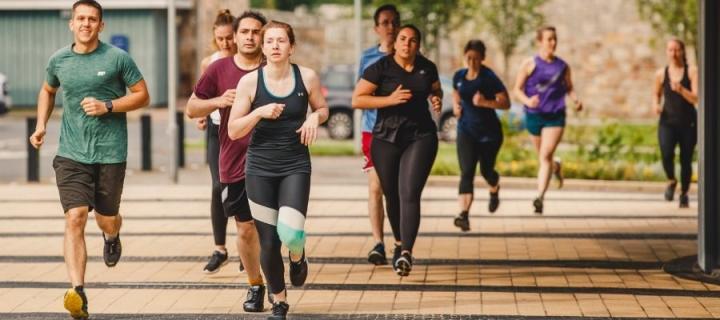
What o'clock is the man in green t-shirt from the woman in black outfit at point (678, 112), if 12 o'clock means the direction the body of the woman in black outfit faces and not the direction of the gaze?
The man in green t-shirt is roughly at 1 o'clock from the woman in black outfit.

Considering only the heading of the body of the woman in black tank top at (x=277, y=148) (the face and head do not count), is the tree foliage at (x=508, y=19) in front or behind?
behind

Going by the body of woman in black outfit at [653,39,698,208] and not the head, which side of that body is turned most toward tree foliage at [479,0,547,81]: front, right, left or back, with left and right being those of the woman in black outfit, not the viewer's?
back

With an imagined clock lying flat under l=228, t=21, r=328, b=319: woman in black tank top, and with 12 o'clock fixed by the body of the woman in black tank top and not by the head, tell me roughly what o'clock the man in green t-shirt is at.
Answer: The man in green t-shirt is roughly at 4 o'clock from the woman in black tank top.

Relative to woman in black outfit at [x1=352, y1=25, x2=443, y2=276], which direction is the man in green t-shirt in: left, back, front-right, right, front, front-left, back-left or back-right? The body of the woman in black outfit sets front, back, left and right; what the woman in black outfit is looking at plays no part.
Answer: front-right

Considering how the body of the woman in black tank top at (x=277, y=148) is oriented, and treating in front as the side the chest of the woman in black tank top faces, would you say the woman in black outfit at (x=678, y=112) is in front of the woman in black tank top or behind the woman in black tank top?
behind

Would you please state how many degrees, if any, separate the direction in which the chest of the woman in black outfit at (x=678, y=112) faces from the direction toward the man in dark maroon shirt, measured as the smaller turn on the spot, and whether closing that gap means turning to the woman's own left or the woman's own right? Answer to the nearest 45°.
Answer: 0° — they already face them
